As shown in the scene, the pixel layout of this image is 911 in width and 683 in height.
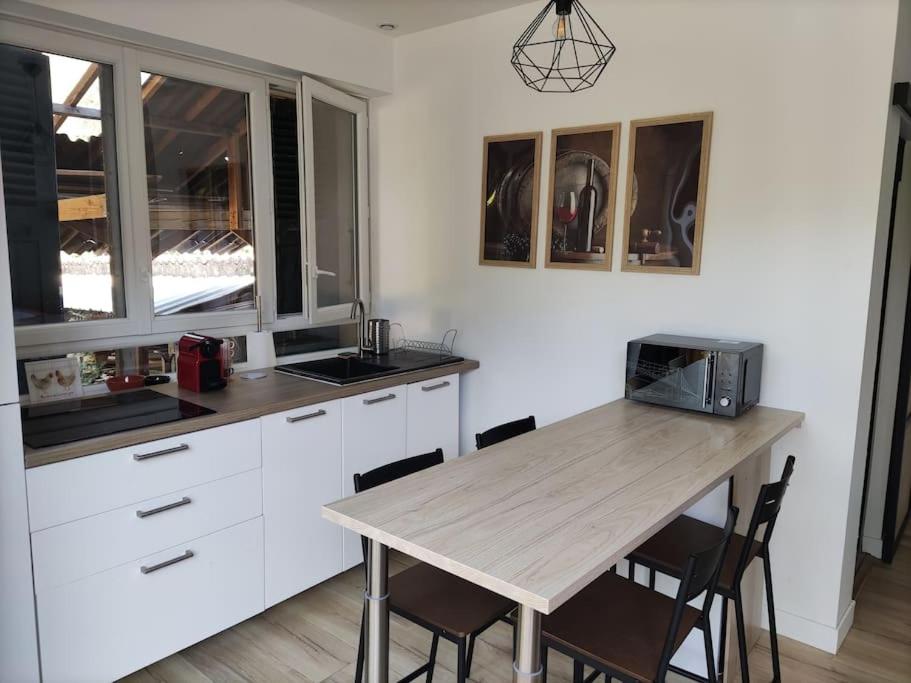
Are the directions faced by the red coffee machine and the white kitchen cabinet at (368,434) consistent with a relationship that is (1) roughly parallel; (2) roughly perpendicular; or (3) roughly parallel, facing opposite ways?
roughly parallel

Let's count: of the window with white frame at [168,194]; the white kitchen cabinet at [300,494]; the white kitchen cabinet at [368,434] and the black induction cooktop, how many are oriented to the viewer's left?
0

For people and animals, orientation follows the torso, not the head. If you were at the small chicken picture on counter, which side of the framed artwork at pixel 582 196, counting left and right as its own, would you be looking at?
front

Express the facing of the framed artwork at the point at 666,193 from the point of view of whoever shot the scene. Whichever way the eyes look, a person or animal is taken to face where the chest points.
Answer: facing the viewer and to the left of the viewer

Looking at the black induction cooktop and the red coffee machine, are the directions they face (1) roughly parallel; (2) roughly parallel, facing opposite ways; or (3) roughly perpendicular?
roughly parallel

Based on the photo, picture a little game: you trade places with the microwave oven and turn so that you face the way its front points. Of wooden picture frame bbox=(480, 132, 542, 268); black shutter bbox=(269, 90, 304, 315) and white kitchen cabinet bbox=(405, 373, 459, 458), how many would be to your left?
0

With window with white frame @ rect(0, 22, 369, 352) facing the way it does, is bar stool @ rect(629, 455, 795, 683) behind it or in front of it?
in front

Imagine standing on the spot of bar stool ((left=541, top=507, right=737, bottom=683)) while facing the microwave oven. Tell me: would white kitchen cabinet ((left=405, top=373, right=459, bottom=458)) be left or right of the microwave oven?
left

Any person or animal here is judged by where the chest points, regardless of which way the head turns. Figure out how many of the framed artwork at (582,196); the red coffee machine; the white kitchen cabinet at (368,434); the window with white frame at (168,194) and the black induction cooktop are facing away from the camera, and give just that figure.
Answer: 0

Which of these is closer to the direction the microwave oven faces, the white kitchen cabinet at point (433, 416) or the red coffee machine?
the red coffee machine

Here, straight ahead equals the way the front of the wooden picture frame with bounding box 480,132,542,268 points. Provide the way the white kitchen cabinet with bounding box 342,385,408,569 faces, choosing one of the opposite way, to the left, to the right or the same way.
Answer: to the left

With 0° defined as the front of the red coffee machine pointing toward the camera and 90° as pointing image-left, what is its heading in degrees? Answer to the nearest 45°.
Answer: approximately 315°

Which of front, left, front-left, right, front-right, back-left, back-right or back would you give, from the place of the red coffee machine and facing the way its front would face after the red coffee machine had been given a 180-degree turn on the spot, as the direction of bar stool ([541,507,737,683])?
back
